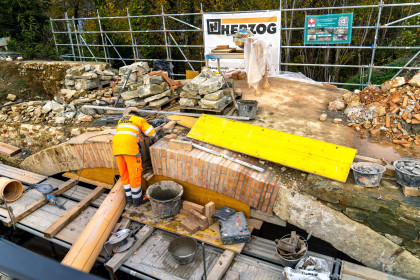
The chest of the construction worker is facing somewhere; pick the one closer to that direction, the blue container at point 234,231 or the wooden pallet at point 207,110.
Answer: the wooden pallet

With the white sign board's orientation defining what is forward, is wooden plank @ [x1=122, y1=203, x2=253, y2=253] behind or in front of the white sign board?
in front

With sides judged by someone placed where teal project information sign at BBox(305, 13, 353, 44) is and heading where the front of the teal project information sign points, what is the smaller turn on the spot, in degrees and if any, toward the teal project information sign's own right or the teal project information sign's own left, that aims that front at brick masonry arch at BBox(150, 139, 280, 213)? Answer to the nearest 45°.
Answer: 0° — it already faces it

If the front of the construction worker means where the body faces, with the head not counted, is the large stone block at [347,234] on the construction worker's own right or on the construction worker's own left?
on the construction worker's own right

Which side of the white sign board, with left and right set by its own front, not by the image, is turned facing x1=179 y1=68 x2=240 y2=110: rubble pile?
front

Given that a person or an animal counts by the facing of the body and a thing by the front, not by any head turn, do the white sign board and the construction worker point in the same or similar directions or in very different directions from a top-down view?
very different directions

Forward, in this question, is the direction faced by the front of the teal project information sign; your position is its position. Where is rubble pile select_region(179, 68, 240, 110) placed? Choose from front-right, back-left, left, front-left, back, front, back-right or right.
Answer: front-right

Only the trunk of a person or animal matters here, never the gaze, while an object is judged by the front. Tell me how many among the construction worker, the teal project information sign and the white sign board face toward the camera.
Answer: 2

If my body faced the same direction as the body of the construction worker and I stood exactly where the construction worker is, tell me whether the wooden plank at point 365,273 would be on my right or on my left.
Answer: on my right

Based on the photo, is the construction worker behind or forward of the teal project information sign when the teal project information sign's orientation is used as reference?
forward

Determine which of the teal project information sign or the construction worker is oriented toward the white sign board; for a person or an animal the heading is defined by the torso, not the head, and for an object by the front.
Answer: the construction worker

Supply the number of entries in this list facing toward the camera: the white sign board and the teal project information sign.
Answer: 2

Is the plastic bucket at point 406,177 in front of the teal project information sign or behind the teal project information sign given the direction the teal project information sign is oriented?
in front

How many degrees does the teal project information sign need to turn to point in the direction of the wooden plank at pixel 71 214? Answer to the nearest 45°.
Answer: approximately 45° to its right
